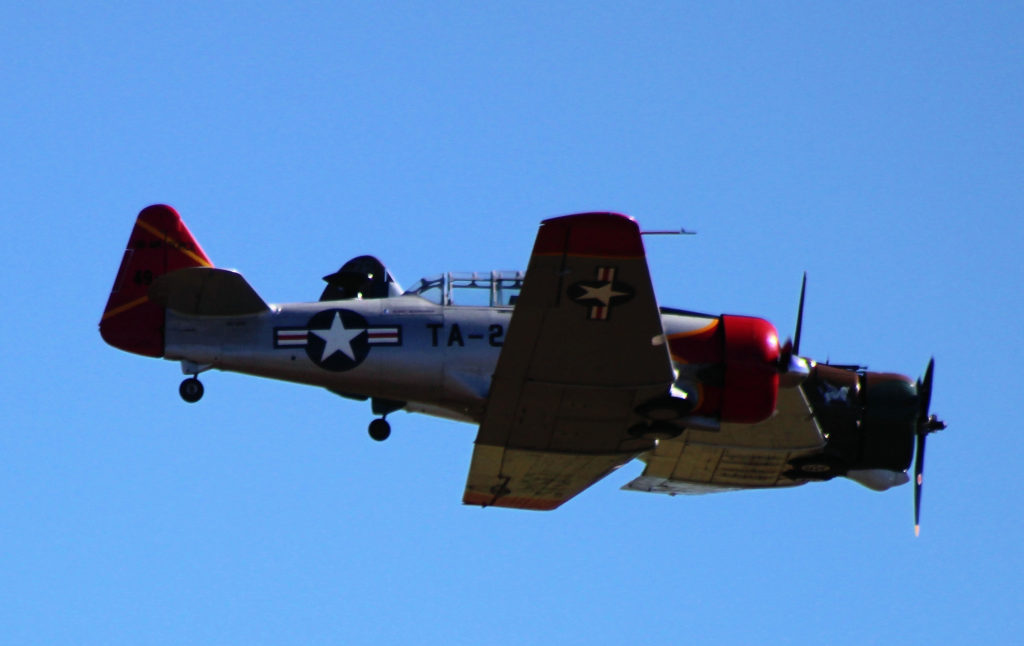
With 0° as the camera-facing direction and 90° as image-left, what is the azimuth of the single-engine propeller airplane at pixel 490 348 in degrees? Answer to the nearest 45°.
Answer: approximately 270°
